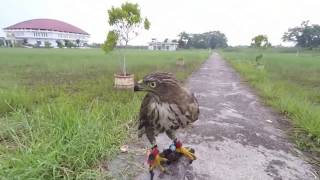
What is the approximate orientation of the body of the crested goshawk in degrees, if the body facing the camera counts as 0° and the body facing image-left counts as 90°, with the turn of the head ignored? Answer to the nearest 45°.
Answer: approximately 45°

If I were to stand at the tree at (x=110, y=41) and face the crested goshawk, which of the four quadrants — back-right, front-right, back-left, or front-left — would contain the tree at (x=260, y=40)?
back-left

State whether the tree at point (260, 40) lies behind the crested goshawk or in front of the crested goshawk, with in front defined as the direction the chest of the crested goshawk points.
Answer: behind

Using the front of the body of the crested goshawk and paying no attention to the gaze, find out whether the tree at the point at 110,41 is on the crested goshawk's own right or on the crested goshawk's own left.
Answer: on the crested goshawk's own right

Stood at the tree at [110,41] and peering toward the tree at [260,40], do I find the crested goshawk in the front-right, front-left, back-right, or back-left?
back-right
